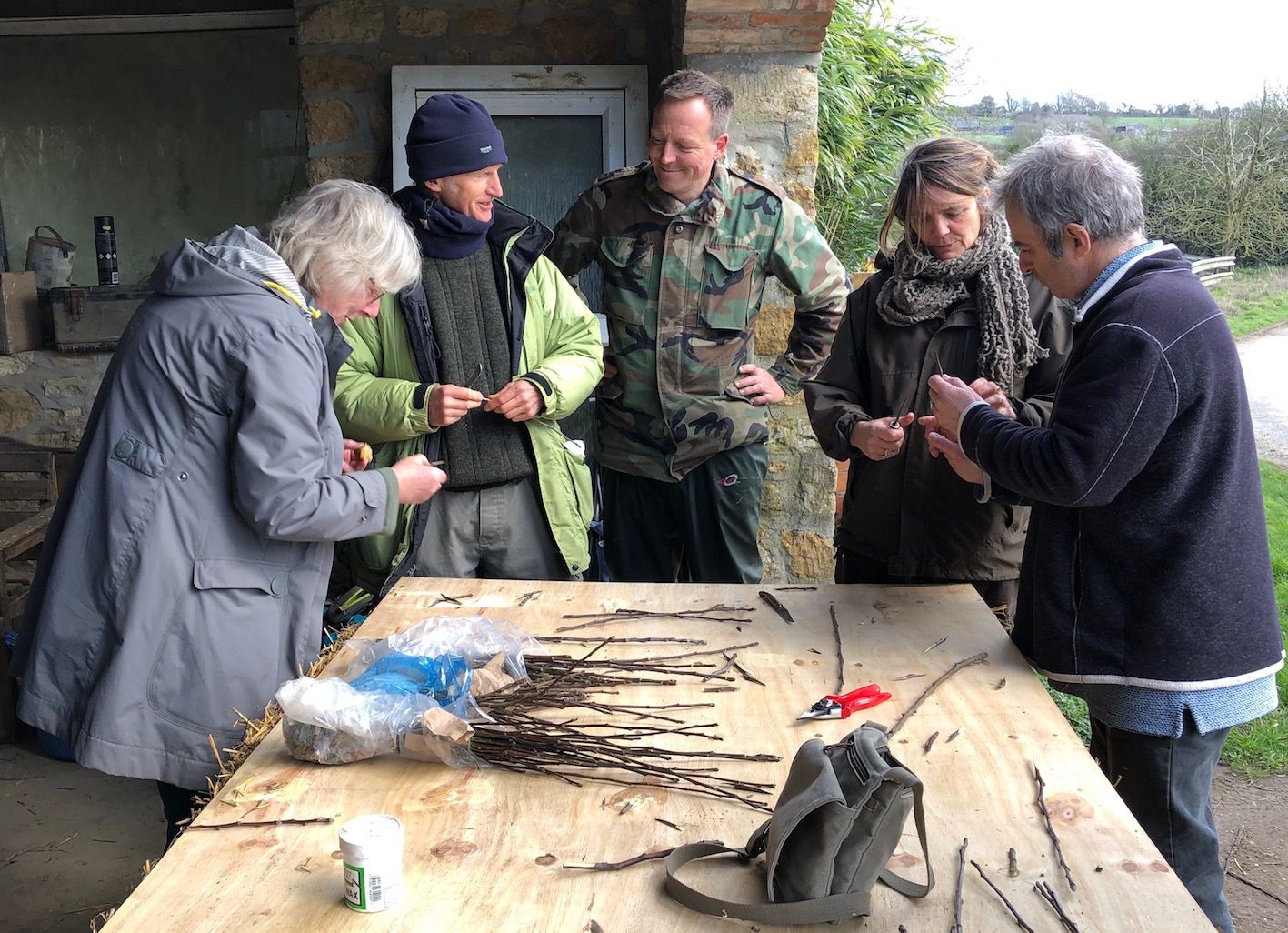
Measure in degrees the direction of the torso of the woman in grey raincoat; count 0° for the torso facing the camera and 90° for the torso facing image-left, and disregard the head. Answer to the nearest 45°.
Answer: approximately 270°

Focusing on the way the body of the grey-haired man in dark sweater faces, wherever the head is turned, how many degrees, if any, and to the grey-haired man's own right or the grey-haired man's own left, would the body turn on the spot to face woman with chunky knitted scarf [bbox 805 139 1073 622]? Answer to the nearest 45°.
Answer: approximately 45° to the grey-haired man's own right

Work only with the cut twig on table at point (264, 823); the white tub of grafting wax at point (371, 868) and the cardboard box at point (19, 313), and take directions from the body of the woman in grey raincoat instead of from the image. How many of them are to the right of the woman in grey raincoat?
2

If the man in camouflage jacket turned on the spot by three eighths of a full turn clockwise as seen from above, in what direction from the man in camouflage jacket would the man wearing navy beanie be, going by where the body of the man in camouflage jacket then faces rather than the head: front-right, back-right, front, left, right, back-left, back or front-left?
left

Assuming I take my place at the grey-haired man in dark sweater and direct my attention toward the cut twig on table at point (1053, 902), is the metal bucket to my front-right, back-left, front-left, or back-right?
back-right

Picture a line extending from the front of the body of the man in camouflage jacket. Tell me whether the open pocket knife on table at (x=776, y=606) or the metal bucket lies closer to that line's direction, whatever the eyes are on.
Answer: the open pocket knife on table

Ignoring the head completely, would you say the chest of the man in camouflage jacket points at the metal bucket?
no

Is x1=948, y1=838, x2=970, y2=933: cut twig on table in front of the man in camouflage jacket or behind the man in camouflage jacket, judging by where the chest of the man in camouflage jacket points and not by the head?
in front

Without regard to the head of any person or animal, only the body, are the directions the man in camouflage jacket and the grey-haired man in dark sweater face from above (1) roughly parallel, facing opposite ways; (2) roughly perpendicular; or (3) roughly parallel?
roughly perpendicular

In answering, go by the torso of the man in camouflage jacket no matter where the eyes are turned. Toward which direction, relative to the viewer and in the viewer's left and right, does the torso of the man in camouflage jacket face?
facing the viewer

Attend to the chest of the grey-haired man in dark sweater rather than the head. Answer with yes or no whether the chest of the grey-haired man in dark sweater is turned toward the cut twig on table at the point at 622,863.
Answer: no

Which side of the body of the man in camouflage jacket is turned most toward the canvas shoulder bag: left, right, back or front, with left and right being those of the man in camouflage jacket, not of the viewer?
front

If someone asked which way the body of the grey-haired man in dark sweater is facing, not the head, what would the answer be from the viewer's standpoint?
to the viewer's left

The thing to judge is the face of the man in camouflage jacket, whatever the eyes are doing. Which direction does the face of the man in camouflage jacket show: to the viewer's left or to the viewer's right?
to the viewer's left

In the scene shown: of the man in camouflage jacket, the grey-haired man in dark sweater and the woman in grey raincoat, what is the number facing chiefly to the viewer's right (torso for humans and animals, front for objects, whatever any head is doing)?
1

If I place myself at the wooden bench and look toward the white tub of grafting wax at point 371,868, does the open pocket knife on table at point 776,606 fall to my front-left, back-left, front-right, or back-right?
front-left

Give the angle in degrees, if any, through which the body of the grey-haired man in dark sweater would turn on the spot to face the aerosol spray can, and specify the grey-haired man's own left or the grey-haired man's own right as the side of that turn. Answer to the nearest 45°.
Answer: approximately 45° to the grey-haired man's own right
